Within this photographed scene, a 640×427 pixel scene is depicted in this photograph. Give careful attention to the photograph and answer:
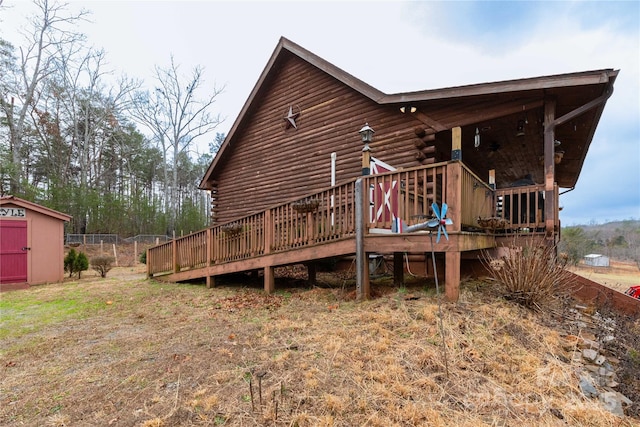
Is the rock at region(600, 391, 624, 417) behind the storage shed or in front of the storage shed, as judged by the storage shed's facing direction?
in front

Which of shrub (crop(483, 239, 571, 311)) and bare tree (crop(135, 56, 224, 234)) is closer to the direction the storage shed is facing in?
the shrub

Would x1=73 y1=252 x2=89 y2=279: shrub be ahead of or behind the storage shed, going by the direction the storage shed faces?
behind

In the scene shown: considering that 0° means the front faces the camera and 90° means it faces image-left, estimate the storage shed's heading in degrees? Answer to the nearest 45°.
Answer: approximately 0°

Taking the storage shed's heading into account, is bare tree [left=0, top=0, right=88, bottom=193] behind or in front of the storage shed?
behind

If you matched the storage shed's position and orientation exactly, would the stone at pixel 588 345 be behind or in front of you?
in front
